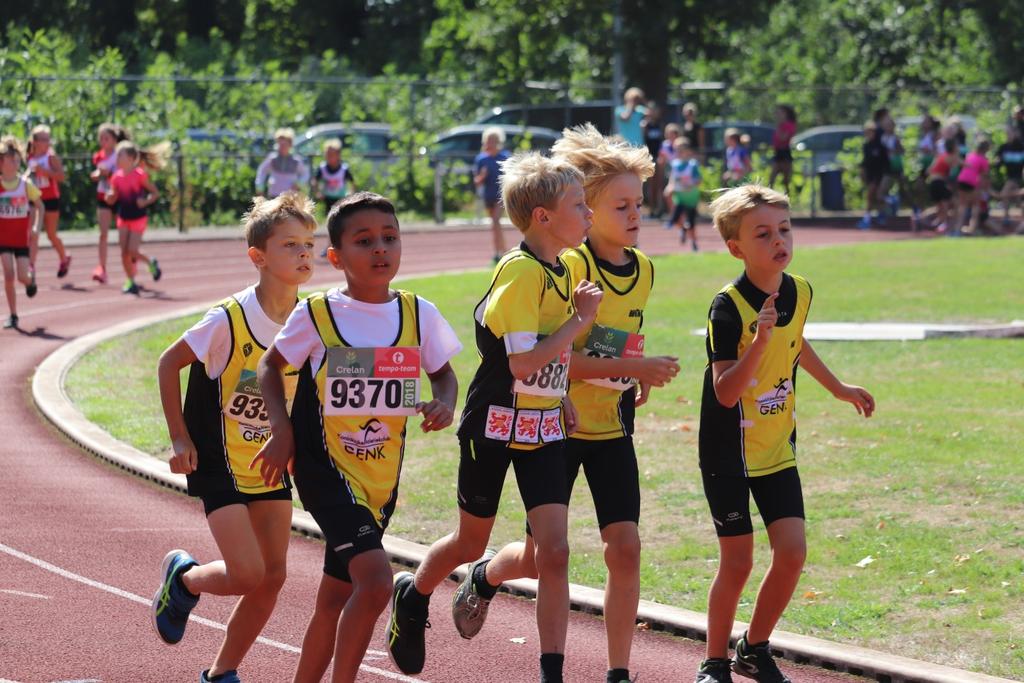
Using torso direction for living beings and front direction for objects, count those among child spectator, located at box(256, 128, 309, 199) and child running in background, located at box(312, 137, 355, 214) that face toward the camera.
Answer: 2

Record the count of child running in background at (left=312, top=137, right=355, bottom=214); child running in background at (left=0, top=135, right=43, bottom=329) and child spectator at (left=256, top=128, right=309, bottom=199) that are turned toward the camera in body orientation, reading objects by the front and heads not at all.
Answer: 3

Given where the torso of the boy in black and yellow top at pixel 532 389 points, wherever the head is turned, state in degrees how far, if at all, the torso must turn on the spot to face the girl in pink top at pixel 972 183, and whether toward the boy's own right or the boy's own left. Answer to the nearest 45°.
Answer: approximately 135° to the boy's own left

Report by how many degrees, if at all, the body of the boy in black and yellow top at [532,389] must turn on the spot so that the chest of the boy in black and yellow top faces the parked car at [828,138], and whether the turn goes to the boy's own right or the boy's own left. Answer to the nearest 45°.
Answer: approximately 135° to the boy's own left

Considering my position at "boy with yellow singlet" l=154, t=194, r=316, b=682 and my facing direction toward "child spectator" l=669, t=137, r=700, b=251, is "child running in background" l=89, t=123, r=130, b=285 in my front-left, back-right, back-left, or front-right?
front-left

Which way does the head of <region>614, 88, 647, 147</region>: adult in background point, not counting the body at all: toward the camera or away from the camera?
toward the camera

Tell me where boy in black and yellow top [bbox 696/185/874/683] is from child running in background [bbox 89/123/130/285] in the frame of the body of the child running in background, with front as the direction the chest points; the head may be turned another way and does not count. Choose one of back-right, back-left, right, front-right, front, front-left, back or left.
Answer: front-left

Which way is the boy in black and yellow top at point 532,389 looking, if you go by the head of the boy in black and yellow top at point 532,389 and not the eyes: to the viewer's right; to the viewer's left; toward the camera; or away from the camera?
to the viewer's right

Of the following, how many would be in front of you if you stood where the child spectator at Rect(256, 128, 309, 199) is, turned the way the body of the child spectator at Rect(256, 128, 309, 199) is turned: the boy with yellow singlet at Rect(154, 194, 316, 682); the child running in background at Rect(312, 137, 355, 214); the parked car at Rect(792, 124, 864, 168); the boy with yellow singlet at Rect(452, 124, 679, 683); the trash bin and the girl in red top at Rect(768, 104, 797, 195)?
2

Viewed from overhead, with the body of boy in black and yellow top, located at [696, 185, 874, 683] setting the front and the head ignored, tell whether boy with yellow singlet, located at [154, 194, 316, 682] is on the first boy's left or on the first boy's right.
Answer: on the first boy's right

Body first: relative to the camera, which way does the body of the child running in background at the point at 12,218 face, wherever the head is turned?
toward the camera

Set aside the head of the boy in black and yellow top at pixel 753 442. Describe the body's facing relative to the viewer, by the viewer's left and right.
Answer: facing the viewer and to the right of the viewer

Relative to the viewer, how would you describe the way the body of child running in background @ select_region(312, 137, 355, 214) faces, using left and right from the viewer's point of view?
facing the viewer

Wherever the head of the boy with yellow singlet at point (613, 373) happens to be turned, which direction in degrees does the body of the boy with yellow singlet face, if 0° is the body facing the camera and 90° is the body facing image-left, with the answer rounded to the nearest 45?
approximately 315°

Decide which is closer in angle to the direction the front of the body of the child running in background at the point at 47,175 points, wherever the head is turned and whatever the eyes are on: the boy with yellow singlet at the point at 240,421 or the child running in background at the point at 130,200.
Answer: the boy with yellow singlet
